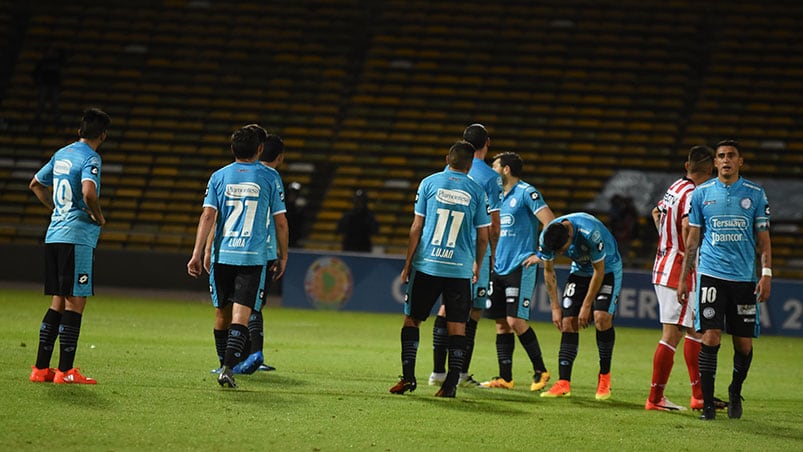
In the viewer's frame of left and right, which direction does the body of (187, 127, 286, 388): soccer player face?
facing away from the viewer

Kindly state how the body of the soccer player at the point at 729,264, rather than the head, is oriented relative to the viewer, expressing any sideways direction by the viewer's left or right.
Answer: facing the viewer

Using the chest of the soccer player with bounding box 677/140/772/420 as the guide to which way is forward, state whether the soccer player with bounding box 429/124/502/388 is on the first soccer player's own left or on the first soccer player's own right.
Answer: on the first soccer player's own right

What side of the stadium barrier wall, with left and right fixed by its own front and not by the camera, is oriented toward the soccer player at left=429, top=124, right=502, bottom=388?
front

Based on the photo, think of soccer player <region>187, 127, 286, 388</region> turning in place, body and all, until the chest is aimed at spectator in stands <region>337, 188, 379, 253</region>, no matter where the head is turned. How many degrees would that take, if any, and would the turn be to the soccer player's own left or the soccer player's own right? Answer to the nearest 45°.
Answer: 0° — they already face them

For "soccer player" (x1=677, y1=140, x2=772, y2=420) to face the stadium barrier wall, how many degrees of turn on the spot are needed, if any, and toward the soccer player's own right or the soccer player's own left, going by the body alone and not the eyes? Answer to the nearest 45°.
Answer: approximately 135° to the soccer player's own right

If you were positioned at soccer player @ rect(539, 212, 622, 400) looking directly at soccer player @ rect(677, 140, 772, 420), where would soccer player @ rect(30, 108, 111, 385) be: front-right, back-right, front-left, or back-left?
back-right

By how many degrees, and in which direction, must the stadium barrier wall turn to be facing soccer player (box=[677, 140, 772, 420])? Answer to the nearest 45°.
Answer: approximately 45° to its left

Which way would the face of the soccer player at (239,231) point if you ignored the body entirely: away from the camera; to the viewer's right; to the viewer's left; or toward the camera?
away from the camera

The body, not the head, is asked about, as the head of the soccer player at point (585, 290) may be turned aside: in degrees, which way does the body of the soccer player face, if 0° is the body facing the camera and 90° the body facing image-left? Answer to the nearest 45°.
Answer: approximately 45°

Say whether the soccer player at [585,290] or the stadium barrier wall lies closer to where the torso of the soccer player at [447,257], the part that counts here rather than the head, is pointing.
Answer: the stadium barrier wall

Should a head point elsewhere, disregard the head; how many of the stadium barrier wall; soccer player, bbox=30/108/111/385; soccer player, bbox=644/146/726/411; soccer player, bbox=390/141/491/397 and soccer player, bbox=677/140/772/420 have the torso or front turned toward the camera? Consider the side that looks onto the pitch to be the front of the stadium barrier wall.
2

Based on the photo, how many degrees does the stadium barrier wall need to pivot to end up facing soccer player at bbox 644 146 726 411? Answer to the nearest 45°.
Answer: approximately 45° to its left

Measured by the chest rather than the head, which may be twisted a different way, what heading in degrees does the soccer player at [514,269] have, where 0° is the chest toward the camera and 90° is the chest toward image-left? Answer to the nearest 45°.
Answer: approximately 45°

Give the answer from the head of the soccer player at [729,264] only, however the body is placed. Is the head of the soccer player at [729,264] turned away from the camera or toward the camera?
toward the camera

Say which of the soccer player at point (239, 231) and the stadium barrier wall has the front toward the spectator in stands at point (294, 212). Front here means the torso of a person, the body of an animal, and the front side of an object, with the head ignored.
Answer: the soccer player

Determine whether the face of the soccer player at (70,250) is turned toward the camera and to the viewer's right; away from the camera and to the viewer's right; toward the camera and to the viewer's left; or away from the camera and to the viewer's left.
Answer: away from the camera and to the viewer's right
